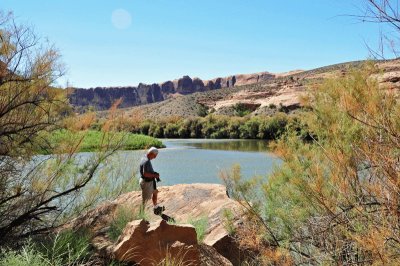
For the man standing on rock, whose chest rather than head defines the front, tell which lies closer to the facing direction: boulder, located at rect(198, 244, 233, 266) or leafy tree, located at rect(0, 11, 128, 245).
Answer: the boulder

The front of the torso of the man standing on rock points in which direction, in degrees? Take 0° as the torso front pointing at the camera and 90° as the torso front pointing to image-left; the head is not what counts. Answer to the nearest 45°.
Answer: approximately 270°

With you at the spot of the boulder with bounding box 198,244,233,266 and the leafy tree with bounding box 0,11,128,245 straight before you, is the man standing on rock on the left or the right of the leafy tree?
right

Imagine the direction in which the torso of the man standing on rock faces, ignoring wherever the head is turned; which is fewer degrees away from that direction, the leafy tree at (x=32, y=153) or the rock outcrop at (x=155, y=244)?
the rock outcrop
